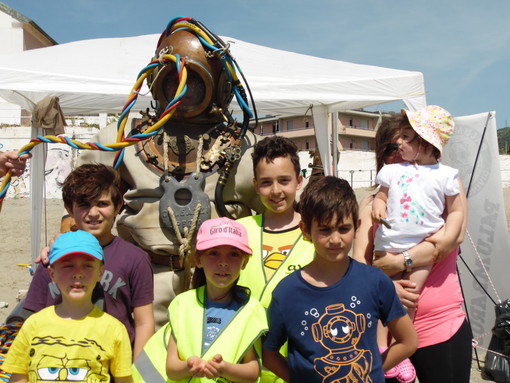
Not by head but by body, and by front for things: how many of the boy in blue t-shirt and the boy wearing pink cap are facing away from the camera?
0

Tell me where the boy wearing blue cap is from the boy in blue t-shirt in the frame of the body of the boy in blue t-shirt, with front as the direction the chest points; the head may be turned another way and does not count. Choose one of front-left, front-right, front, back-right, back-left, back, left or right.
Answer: right

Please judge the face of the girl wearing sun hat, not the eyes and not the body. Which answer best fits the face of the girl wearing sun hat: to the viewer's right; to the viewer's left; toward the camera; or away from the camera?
to the viewer's left
